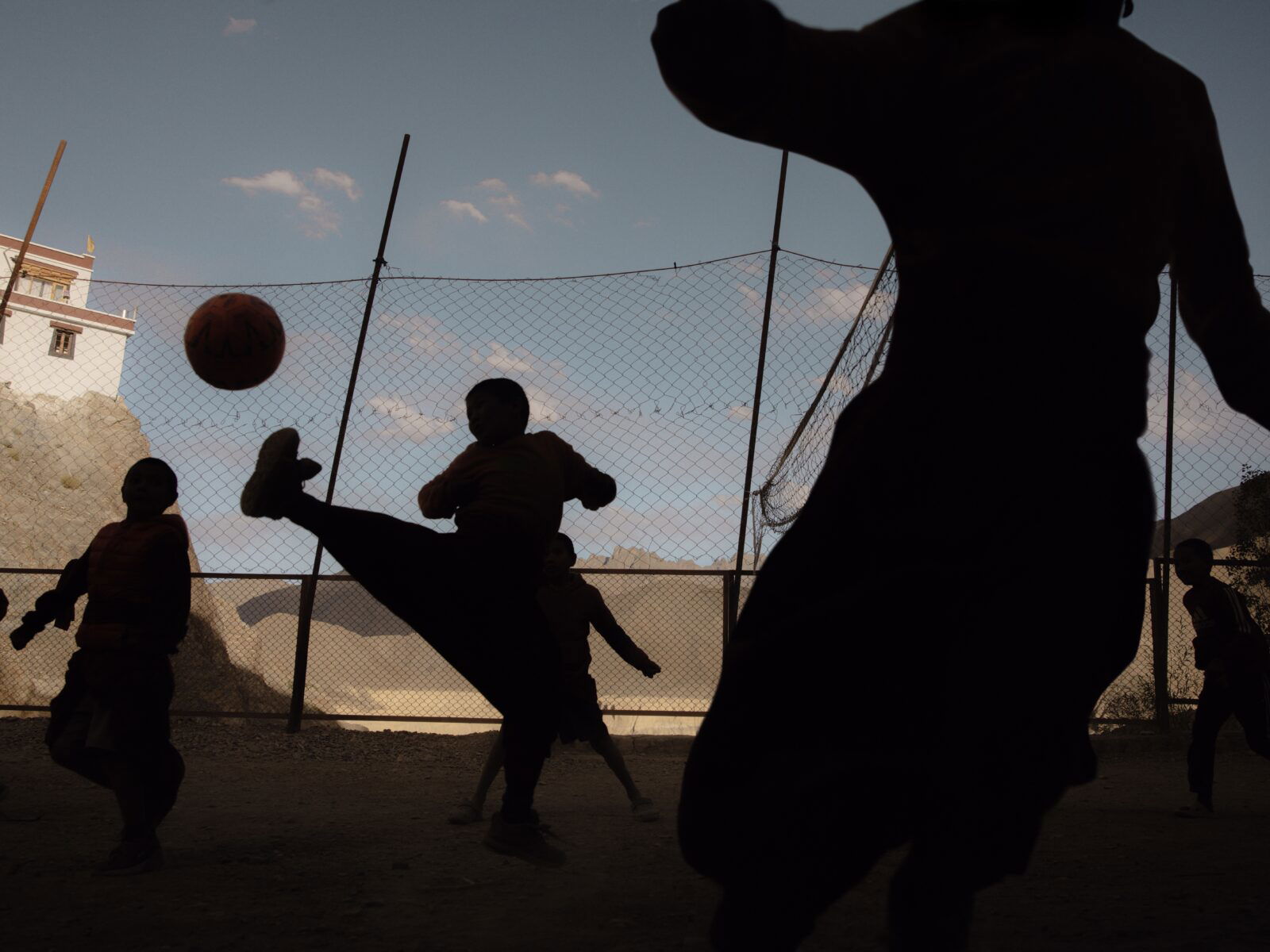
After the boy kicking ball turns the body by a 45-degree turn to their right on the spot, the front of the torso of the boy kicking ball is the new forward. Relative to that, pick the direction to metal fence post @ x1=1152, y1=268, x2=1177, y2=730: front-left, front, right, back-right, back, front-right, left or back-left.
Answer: back-right

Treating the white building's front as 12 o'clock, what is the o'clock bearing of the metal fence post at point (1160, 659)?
The metal fence post is roughly at 11 o'clock from the white building.

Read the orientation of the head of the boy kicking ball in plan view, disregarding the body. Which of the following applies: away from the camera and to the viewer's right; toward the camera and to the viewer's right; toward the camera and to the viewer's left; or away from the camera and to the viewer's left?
toward the camera and to the viewer's left

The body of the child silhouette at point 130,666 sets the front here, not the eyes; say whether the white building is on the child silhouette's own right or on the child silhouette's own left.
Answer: on the child silhouette's own right

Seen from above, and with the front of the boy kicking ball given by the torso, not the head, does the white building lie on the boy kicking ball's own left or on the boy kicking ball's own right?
on the boy kicking ball's own right

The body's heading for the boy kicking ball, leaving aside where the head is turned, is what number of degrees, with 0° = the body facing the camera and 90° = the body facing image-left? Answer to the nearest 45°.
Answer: approximately 45°
